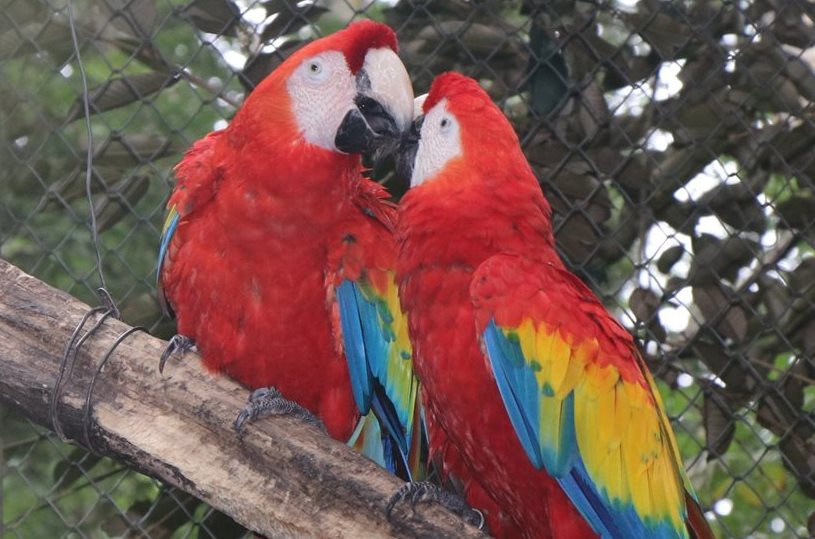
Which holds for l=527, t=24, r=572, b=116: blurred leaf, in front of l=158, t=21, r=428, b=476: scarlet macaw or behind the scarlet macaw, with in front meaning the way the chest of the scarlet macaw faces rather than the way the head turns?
behind

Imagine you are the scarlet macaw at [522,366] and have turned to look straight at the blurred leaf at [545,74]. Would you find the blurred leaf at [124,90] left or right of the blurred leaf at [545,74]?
left

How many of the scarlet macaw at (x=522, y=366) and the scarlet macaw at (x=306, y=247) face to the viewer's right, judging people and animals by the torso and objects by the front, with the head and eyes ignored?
0

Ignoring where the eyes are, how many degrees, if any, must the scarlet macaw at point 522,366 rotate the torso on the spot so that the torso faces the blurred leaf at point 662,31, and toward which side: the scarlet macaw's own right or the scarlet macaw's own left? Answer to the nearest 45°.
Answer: approximately 90° to the scarlet macaw's own right

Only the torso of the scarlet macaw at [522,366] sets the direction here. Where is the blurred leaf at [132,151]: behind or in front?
in front

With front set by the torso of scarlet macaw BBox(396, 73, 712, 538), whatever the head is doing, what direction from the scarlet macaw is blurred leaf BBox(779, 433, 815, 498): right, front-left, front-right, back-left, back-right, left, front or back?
back-right

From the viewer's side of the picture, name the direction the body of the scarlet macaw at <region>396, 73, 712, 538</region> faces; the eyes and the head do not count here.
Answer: to the viewer's left

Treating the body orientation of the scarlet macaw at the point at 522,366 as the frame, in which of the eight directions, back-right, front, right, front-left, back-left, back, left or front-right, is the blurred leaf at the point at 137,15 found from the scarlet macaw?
front-right

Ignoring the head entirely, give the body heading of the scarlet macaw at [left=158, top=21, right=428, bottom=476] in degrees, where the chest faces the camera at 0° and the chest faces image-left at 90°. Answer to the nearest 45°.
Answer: approximately 45°

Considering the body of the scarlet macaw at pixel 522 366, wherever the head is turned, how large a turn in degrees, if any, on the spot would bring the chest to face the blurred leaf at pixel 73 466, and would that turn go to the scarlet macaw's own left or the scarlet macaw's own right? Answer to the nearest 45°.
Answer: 0° — it already faces it

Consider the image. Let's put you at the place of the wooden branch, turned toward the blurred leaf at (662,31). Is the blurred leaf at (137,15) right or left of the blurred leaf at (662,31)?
left
